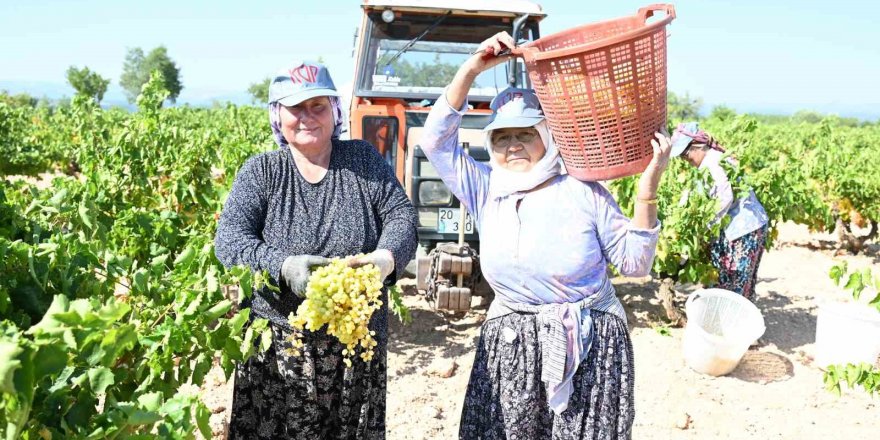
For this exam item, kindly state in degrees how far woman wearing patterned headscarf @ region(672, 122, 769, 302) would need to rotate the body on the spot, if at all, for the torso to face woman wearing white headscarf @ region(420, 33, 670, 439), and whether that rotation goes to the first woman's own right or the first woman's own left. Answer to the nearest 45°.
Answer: approximately 90° to the first woman's own left

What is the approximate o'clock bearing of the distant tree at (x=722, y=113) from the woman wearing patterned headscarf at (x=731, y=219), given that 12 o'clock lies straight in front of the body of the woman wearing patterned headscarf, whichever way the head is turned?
The distant tree is roughly at 3 o'clock from the woman wearing patterned headscarf.

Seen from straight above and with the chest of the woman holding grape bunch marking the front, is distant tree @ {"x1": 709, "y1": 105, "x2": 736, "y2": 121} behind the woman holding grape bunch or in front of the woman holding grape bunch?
behind

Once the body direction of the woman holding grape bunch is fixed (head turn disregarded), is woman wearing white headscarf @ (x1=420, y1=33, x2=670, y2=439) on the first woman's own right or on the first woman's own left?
on the first woman's own left

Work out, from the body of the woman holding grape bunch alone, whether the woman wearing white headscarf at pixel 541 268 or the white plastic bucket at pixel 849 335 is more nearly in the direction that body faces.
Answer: the woman wearing white headscarf

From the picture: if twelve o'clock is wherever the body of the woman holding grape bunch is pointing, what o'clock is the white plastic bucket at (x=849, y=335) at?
The white plastic bucket is roughly at 8 o'clock from the woman holding grape bunch.

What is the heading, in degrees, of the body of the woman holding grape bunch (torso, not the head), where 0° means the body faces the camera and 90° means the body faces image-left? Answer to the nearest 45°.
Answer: approximately 0°

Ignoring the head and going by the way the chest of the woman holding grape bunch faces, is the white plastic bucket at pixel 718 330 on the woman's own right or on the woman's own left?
on the woman's own left

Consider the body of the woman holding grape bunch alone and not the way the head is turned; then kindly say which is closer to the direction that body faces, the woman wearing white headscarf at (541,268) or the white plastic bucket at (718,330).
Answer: the woman wearing white headscarf

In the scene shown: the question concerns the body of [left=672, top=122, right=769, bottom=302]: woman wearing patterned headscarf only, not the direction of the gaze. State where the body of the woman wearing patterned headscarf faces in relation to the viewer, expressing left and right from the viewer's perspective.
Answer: facing to the left of the viewer

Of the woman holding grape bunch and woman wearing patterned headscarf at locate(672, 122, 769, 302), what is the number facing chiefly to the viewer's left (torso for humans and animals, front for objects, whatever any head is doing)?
1

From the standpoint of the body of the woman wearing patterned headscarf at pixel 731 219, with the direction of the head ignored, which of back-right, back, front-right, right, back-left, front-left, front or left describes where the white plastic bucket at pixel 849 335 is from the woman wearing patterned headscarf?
back
